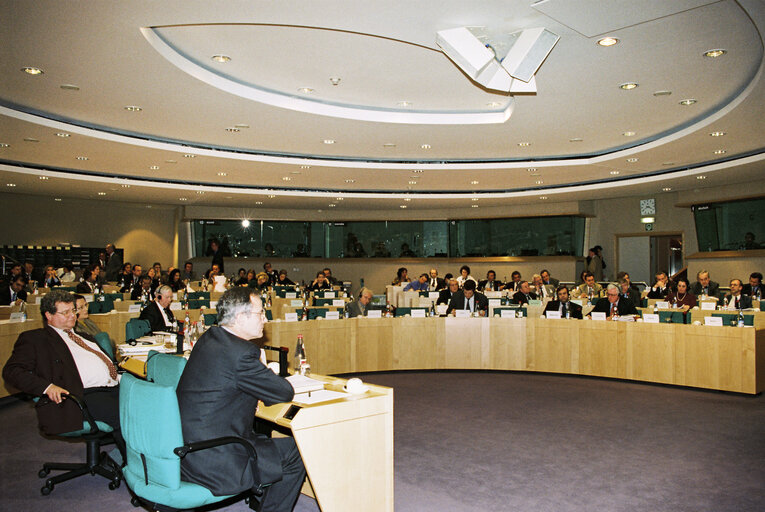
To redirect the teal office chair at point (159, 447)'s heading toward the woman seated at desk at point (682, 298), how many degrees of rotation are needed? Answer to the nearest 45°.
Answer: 0° — it already faces them

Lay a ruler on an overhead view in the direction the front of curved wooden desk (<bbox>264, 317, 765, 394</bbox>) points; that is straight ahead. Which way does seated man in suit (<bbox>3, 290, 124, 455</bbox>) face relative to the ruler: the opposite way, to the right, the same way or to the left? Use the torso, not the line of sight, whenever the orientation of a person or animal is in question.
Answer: to the left

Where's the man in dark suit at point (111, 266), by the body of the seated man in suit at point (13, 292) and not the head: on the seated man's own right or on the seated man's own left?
on the seated man's own left

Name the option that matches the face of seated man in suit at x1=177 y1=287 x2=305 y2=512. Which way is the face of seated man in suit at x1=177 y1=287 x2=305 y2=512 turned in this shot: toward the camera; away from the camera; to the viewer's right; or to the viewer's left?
to the viewer's right

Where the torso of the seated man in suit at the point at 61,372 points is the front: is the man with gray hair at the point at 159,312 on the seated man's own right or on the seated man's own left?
on the seated man's own left

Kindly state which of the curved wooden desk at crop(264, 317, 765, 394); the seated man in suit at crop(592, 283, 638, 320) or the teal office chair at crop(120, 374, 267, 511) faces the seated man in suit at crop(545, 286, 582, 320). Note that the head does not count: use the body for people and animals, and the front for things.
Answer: the teal office chair

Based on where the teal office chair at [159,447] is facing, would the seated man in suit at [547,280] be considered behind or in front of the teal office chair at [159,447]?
in front

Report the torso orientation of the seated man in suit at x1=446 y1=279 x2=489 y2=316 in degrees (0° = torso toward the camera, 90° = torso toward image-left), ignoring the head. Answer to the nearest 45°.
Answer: approximately 0°

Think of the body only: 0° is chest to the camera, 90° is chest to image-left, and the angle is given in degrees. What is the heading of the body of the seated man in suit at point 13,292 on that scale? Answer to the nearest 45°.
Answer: approximately 315°
